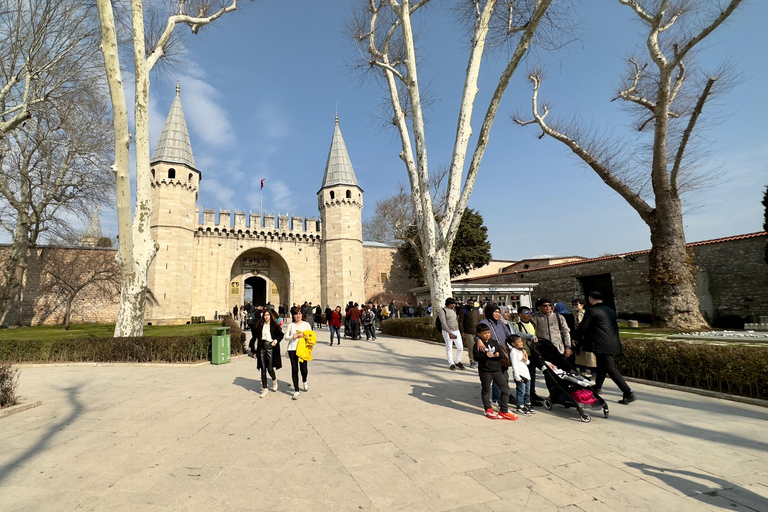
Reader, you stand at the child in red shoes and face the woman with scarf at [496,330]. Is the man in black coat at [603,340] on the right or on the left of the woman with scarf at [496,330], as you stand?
right

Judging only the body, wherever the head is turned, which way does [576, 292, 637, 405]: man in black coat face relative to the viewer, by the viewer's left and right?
facing away from the viewer and to the left of the viewer

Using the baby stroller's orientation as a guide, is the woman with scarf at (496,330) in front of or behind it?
behind

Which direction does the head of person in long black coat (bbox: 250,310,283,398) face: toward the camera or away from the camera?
toward the camera

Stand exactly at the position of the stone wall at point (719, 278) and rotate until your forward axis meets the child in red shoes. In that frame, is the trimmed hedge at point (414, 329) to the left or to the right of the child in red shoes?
right

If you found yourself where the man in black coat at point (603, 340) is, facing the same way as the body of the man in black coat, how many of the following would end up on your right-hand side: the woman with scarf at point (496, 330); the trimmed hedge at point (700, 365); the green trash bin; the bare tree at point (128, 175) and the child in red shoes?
1

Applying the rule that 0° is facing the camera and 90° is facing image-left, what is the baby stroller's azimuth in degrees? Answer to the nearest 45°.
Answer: approximately 315°
